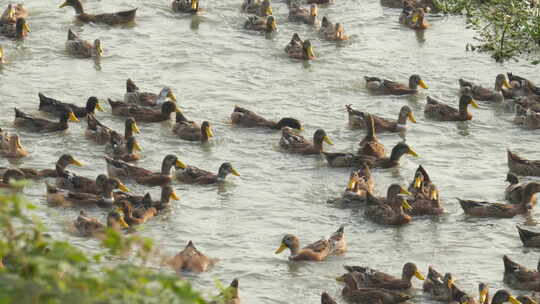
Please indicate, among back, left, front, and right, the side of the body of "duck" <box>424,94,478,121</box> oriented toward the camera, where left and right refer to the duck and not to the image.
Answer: right

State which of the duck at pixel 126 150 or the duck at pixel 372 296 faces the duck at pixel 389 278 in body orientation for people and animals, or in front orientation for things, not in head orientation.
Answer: the duck at pixel 126 150

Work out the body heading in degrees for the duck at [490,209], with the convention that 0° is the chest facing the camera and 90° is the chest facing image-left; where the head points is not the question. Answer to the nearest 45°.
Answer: approximately 270°

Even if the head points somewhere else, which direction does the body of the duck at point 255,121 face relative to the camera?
to the viewer's right

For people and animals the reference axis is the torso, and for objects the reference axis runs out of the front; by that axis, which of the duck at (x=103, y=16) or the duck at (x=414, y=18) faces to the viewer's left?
the duck at (x=103, y=16)

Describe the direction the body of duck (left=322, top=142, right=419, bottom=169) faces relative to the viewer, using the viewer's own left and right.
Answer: facing to the right of the viewer

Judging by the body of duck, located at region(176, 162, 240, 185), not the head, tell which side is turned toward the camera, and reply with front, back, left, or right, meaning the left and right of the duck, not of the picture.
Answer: right

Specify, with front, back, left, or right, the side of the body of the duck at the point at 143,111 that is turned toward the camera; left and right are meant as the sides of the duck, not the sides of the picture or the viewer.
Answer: right

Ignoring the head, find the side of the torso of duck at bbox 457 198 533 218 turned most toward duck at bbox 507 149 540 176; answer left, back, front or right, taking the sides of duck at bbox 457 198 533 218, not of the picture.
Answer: left

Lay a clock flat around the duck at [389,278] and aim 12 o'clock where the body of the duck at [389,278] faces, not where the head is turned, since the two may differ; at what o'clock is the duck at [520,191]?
the duck at [520,191] is roughly at 10 o'clock from the duck at [389,278].

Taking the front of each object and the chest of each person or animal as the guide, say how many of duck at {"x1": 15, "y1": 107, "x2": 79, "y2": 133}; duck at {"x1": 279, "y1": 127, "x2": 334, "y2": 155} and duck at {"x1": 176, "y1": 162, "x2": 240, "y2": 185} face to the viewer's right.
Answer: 3

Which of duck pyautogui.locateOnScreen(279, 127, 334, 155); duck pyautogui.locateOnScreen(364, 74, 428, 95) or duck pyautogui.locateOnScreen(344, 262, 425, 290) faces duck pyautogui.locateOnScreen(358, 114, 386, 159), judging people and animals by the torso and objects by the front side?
duck pyautogui.locateOnScreen(279, 127, 334, 155)
